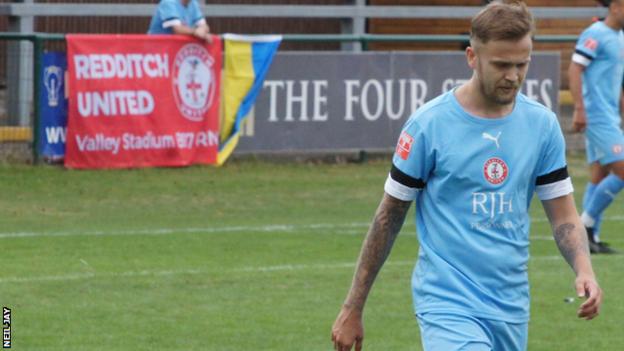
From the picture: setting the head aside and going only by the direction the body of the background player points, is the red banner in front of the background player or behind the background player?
behind

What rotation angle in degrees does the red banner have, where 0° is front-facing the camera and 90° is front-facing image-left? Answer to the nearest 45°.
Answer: approximately 0°

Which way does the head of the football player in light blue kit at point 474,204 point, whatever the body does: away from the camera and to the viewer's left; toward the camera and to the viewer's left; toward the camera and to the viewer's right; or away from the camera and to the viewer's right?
toward the camera and to the viewer's right

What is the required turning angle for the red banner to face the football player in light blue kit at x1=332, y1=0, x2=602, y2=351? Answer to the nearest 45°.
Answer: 0° — it already faces them

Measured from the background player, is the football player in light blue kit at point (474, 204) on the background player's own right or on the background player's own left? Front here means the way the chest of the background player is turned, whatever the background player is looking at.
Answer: on the background player's own right

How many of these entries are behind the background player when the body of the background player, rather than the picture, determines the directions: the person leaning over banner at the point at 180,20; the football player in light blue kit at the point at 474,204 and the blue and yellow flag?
2

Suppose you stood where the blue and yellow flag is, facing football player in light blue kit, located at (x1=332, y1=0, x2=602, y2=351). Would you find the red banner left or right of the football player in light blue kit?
right

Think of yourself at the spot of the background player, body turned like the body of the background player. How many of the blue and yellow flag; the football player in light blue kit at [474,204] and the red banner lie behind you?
2

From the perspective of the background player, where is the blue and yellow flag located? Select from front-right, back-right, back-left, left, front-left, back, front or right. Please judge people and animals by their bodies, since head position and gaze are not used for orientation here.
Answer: back

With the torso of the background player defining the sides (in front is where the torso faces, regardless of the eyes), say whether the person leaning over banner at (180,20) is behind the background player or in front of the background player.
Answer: behind
